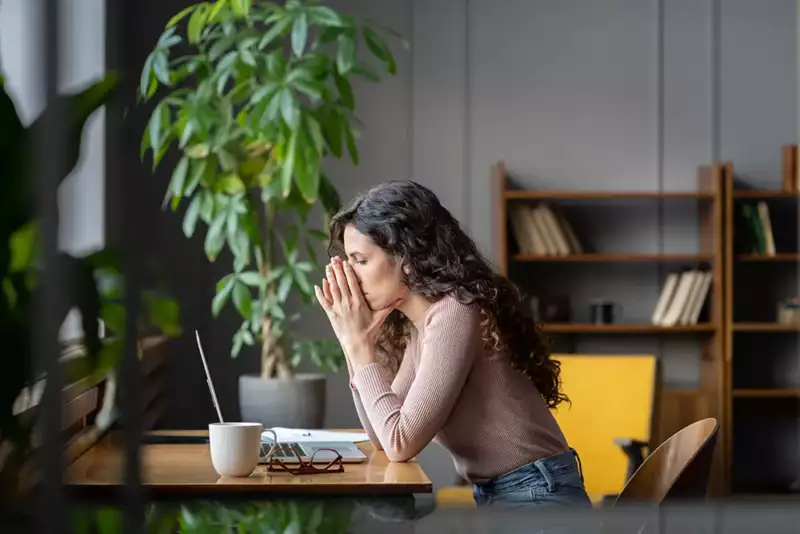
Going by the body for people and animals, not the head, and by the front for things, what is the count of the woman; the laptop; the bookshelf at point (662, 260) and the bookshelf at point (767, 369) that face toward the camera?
2

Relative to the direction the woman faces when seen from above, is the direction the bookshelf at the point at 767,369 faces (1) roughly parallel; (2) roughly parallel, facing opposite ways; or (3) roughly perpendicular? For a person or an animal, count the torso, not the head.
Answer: roughly perpendicular

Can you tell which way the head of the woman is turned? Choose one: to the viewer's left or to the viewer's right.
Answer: to the viewer's left

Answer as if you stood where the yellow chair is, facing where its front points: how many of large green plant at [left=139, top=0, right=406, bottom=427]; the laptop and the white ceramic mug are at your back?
0

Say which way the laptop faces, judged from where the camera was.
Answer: facing to the right of the viewer

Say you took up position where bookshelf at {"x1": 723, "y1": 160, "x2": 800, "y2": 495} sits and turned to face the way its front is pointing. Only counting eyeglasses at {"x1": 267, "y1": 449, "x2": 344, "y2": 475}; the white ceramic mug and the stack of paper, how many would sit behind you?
0

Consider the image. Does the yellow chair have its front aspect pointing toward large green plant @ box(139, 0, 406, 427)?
no

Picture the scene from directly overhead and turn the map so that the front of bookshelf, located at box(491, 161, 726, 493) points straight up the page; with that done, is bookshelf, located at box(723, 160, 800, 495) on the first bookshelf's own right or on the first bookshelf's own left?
on the first bookshelf's own left

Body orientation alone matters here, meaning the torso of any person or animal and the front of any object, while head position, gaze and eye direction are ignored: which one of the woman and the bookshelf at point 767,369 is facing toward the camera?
the bookshelf

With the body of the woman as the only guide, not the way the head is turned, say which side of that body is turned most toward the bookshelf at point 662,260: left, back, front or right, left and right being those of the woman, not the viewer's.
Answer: right

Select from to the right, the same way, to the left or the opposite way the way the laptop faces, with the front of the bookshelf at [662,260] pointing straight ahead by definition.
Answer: to the left

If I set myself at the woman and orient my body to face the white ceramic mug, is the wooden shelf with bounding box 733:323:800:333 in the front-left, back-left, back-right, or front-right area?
back-right

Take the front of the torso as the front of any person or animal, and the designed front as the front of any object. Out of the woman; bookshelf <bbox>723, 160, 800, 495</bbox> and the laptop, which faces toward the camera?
the bookshelf

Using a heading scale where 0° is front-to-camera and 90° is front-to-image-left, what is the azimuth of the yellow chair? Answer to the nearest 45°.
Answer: approximately 45°

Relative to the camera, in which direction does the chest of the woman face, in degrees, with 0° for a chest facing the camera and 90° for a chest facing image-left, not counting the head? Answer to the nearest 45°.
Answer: approximately 90°

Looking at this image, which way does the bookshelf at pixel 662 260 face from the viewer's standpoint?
toward the camera
